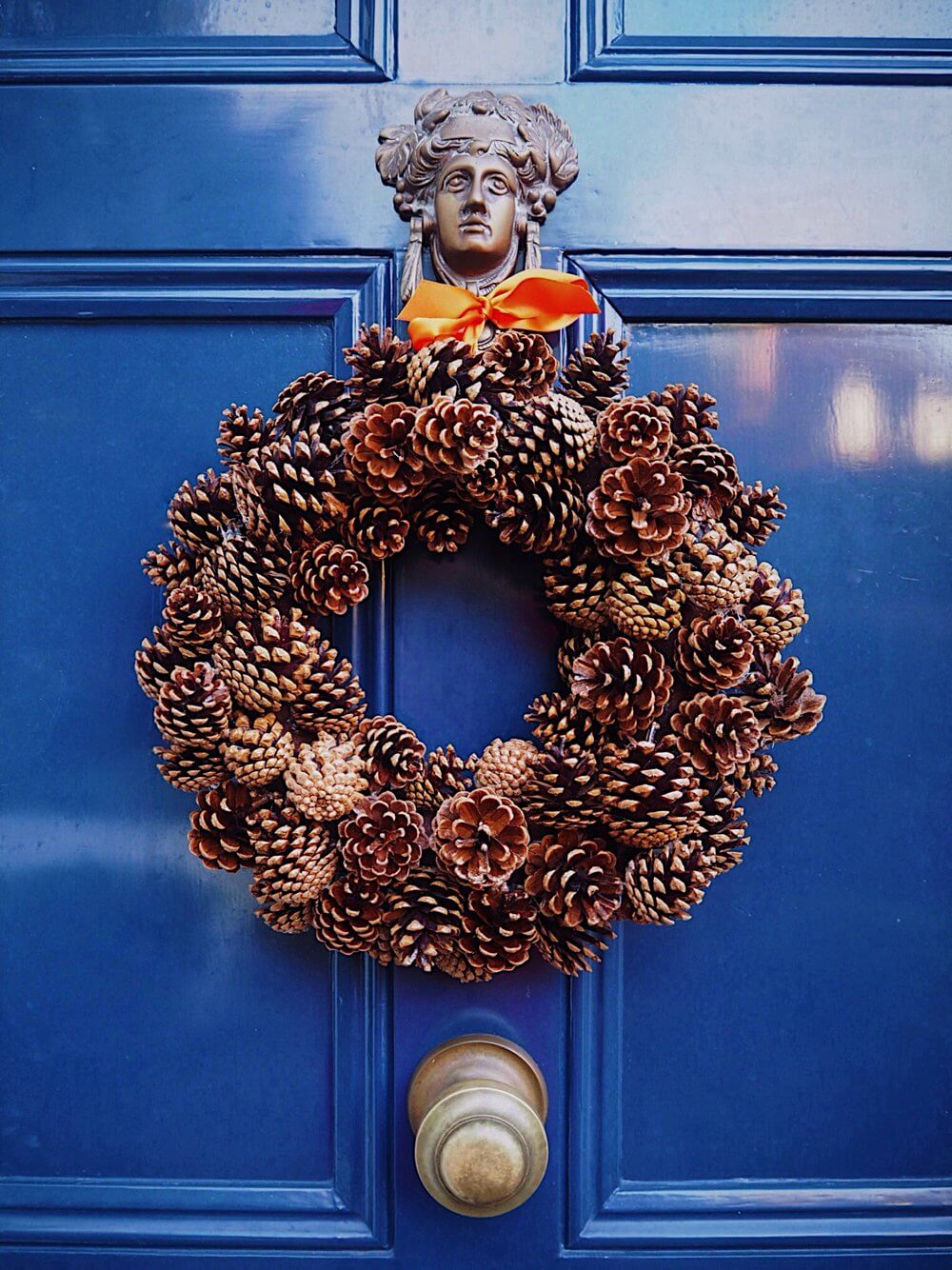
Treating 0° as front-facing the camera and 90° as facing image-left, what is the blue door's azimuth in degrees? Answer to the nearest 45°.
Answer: approximately 0°
